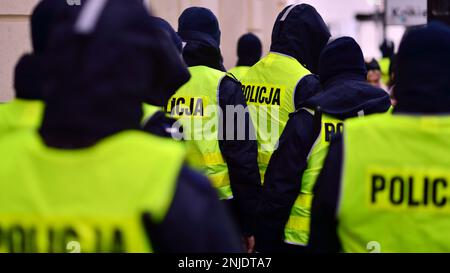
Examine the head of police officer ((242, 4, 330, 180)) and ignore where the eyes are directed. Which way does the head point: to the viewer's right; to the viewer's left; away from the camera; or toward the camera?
away from the camera

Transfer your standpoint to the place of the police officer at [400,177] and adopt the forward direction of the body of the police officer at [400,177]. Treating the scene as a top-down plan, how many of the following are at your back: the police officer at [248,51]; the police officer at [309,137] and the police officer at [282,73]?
0

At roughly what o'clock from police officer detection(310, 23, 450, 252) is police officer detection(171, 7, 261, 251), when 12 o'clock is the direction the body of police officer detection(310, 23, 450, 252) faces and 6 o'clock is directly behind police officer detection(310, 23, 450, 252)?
police officer detection(171, 7, 261, 251) is roughly at 11 o'clock from police officer detection(310, 23, 450, 252).

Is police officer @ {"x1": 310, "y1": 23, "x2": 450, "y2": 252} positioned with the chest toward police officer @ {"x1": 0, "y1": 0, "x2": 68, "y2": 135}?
no

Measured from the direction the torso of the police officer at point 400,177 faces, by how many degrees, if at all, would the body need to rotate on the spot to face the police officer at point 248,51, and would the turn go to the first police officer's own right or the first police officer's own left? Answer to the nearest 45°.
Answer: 0° — they already face them

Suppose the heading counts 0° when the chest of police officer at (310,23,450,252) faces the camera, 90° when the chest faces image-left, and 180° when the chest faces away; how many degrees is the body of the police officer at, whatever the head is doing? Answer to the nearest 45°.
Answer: approximately 180°

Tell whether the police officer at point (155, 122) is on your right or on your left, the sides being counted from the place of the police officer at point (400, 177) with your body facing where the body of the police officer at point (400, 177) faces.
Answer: on your left

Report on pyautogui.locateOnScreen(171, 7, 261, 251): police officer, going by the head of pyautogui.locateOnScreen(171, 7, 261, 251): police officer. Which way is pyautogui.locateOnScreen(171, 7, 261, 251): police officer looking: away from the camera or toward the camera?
away from the camera

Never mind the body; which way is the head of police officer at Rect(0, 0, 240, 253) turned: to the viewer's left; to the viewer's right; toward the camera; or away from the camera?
away from the camera

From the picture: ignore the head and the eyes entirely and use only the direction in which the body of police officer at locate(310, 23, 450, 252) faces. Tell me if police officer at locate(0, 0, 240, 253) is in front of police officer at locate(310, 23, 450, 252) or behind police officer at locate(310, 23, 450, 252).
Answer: behind

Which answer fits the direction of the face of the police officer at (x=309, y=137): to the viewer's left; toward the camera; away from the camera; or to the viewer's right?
away from the camera

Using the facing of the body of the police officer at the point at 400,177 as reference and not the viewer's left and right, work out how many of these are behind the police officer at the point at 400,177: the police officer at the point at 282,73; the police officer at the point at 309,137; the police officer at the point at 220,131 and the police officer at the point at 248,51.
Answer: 0
